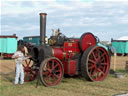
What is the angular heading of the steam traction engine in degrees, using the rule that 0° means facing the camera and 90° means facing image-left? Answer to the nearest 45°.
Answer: approximately 45°
